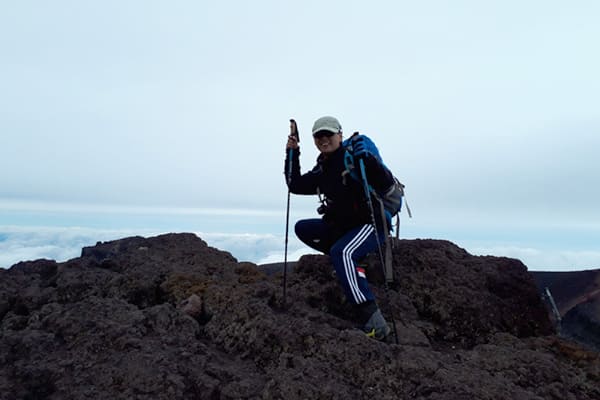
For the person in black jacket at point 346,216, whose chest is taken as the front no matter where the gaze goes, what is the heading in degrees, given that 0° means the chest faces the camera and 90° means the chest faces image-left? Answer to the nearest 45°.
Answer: approximately 45°
